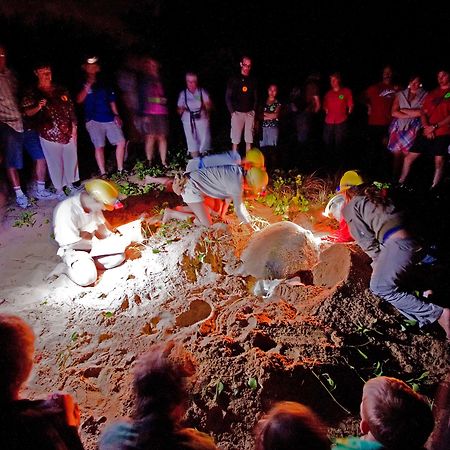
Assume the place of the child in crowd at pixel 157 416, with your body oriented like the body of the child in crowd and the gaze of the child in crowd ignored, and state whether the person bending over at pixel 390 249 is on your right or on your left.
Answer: on your right

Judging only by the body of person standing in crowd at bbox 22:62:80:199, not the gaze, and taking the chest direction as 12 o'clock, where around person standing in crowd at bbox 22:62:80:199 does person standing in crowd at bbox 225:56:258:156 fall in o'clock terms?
person standing in crowd at bbox 225:56:258:156 is roughly at 9 o'clock from person standing in crowd at bbox 22:62:80:199.

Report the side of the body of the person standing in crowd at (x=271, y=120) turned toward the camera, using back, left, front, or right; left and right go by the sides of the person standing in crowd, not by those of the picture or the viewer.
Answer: front

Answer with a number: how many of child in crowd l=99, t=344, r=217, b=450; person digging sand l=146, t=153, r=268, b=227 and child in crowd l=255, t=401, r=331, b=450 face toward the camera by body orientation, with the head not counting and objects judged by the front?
0

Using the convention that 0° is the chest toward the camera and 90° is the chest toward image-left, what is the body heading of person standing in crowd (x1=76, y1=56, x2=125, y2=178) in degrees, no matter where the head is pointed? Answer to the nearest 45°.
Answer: approximately 0°

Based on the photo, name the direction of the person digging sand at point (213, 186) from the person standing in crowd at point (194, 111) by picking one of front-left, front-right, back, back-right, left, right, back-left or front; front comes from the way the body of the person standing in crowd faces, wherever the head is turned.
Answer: front

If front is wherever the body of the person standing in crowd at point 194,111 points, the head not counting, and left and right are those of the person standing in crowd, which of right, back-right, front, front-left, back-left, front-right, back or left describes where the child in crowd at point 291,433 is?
front

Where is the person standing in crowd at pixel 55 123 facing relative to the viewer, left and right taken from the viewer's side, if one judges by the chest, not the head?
facing the viewer

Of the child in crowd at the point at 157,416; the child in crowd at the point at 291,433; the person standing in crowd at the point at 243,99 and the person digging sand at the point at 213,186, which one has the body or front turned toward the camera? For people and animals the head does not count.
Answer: the person standing in crowd

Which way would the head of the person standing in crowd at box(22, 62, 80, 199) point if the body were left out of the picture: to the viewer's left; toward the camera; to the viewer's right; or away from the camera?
toward the camera

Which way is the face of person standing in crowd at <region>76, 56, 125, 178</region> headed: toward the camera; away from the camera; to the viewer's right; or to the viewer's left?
toward the camera

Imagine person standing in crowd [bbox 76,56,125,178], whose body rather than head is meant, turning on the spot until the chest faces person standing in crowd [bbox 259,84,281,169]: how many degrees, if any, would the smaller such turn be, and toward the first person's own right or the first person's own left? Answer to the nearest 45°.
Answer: approximately 90° to the first person's own left

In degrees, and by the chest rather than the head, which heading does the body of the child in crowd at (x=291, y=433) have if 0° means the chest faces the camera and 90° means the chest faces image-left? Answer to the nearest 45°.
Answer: approximately 180°

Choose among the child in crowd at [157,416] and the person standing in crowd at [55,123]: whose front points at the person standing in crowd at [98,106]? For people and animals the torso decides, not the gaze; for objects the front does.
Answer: the child in crowd

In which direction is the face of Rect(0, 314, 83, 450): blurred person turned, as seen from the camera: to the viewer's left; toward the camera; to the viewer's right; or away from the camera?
away from the camera

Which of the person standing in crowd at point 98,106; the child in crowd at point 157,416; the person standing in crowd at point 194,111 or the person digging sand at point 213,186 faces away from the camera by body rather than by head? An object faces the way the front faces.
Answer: the child in crowd

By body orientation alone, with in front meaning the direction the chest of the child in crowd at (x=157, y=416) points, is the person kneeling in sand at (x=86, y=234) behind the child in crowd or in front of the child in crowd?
in front

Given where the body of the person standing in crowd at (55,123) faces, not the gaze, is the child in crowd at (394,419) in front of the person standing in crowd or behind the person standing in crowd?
in front

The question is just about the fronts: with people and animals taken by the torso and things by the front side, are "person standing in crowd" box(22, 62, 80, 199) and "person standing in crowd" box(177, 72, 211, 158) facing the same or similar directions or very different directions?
same or similar directions
